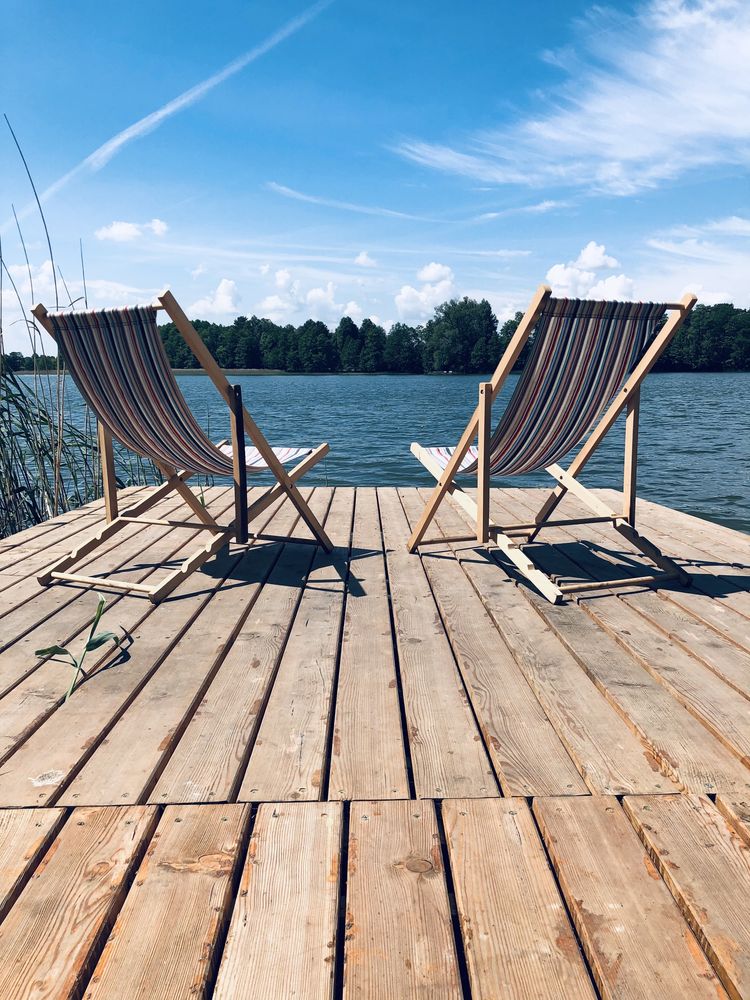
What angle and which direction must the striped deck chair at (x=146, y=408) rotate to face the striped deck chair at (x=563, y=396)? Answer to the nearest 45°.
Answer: approximately 45° to its right

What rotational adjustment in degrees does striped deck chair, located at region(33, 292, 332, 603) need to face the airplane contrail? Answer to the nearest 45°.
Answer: approximately 45° to its left

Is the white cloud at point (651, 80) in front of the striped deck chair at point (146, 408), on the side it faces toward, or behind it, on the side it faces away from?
in front

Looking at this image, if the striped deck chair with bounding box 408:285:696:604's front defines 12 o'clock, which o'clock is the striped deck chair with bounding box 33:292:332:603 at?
the striped deck chair with bounding box 33:292:332:603 is roughly at 10 o'clock from the striped deck chair with bounding box 408:285:696:604.

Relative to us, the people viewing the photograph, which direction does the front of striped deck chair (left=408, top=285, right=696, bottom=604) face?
facing away from the viewer and to the left of the viewer

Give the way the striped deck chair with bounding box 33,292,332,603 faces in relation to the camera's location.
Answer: facing away from the viewer and to the right of the viewer
